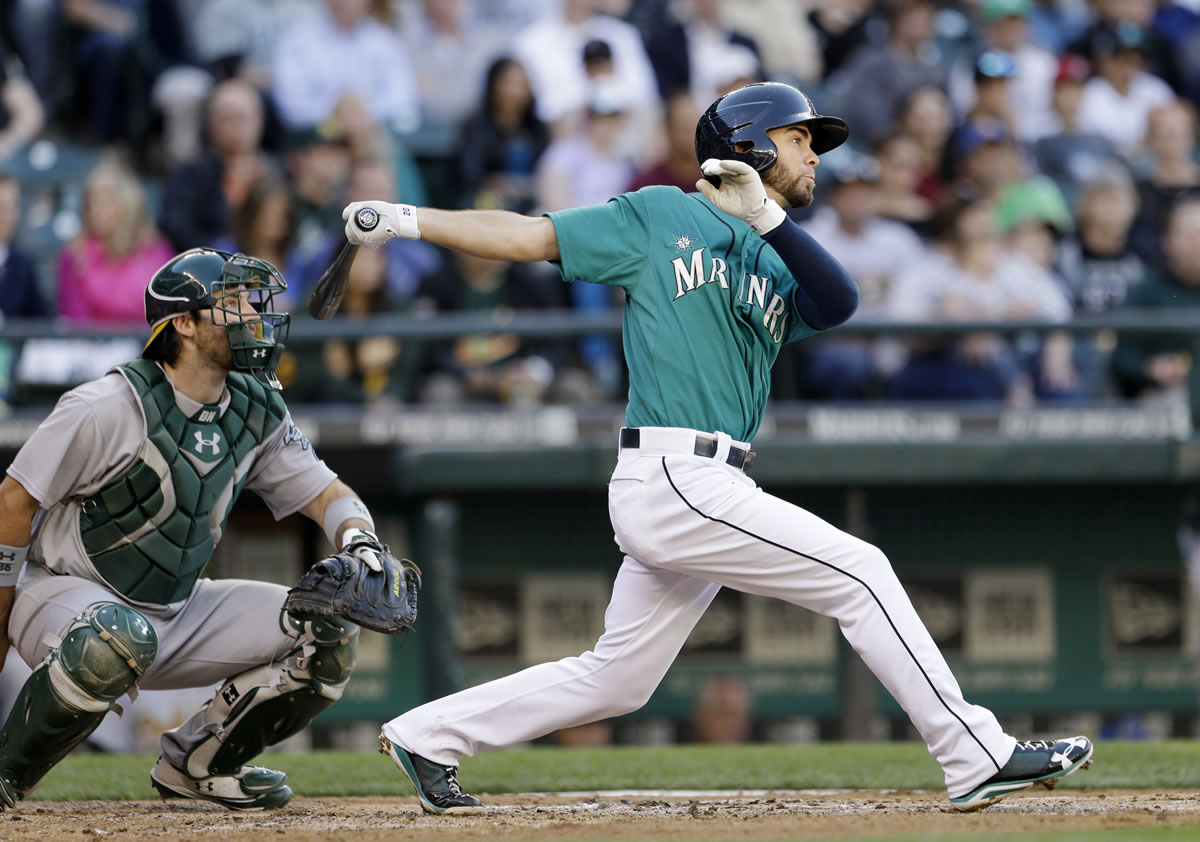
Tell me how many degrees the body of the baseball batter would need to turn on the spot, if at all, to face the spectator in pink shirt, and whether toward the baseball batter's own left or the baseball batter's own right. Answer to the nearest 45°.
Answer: approximately 180°

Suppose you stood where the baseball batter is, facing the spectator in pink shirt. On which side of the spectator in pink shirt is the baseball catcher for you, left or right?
left

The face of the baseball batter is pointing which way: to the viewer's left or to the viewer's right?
to the viewer's right

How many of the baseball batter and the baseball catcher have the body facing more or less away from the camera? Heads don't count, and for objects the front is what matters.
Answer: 0

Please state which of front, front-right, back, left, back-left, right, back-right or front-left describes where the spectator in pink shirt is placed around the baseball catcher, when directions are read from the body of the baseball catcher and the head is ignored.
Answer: back-left

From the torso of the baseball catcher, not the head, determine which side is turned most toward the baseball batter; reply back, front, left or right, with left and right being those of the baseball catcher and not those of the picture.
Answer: front

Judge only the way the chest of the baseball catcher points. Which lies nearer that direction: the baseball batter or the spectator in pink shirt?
the baseball batter
